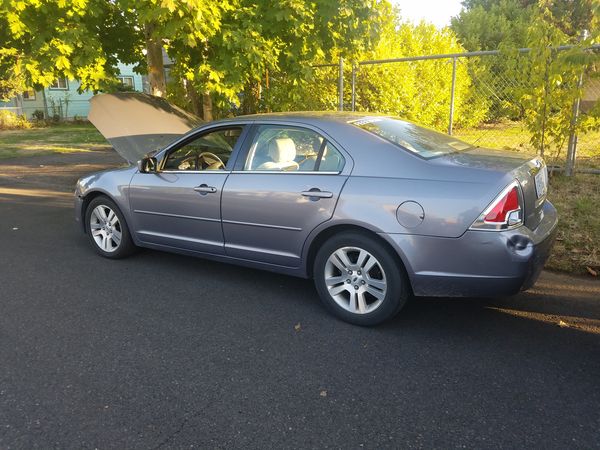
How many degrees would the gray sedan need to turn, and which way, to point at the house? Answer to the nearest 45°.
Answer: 0° — it already faces it

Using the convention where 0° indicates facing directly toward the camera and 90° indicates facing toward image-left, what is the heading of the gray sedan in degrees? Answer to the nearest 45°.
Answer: approximately 135°

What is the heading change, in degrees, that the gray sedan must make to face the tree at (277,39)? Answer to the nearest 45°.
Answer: approximately 45° to its right

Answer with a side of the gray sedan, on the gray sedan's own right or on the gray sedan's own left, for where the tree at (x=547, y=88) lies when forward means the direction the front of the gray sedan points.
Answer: on the gray sedan's own right

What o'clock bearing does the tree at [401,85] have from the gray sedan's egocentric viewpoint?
The tree is roughly at 2 o'clock from the gray sedan.

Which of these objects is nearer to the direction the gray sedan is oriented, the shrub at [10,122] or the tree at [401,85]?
the shrub

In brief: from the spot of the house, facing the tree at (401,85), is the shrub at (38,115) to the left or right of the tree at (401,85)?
right
